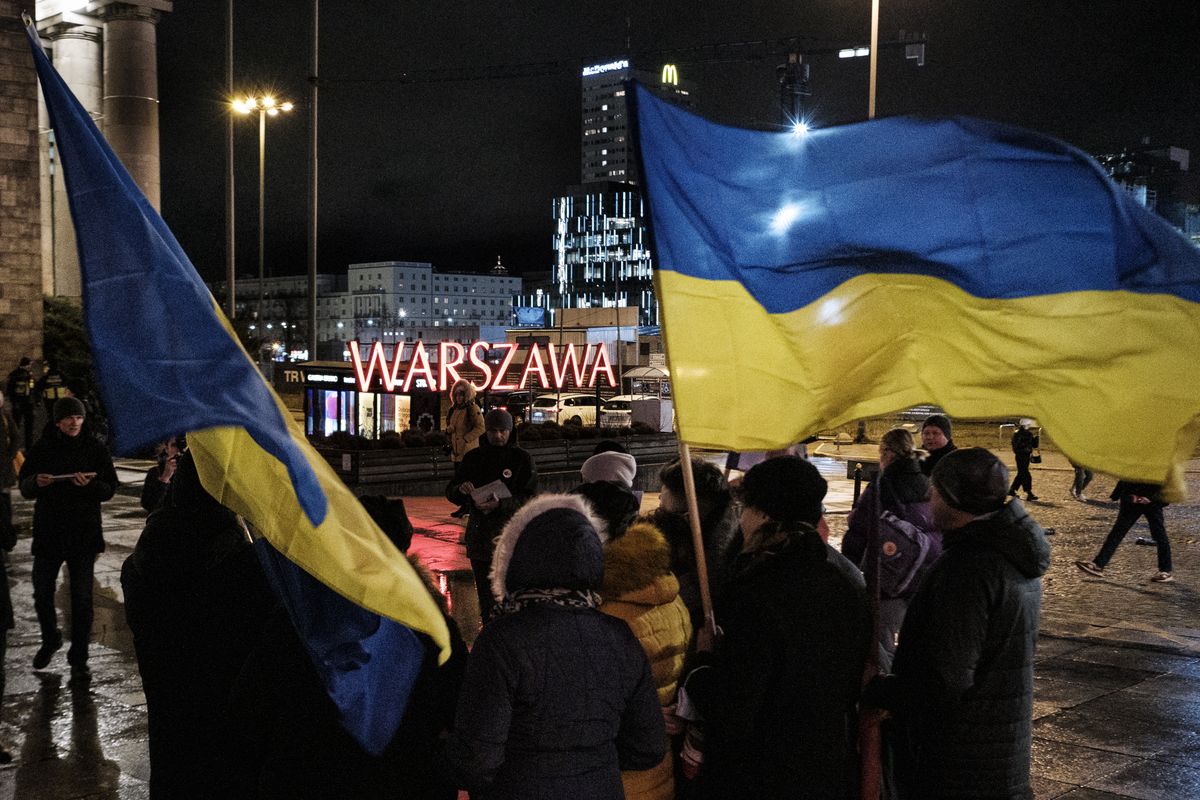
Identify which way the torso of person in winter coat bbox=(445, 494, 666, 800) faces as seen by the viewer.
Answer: away from the camera

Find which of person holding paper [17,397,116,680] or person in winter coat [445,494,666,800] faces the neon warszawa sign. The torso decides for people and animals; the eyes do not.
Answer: the person in winter coat

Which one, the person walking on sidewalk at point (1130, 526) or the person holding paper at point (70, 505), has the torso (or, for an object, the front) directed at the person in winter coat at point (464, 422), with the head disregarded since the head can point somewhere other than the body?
the person walking on sidewalk

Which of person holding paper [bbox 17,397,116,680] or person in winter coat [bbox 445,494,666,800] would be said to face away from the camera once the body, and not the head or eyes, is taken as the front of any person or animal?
the person in winter coat

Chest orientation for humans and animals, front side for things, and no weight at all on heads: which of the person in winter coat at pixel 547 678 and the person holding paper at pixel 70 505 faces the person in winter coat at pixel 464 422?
the person in winter coat at pixel 547 678

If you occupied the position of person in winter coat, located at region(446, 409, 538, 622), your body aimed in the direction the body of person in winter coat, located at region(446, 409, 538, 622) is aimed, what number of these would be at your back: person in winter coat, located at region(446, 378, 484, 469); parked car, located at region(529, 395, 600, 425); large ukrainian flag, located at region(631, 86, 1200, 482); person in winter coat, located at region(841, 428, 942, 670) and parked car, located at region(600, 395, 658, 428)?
3

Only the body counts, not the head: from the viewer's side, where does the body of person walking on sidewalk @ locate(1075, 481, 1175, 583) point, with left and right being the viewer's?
facing to the left of the viewer

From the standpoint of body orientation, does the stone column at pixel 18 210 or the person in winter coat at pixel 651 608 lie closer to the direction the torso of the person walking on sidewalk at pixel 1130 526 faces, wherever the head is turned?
the stone column

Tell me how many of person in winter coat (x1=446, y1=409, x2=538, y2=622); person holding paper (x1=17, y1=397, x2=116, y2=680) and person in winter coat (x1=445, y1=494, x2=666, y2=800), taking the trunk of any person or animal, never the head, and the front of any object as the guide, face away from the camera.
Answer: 1

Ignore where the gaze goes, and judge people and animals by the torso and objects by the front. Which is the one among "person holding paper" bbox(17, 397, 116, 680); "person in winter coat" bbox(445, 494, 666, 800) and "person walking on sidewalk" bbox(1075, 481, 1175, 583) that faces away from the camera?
the person in winter coat

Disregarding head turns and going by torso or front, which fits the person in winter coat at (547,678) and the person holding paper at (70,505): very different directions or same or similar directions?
very different directions

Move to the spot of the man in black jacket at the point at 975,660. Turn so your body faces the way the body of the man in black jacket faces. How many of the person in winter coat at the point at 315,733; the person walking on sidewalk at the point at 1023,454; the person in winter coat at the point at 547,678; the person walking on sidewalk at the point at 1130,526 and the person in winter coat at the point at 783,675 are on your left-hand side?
3

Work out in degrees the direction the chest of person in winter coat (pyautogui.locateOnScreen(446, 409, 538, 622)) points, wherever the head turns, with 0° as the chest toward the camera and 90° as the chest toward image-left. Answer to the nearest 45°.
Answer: approximately 0°

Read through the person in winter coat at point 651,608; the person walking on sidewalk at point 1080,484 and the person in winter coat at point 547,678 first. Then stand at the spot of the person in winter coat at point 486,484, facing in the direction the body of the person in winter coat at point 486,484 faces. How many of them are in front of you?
2
